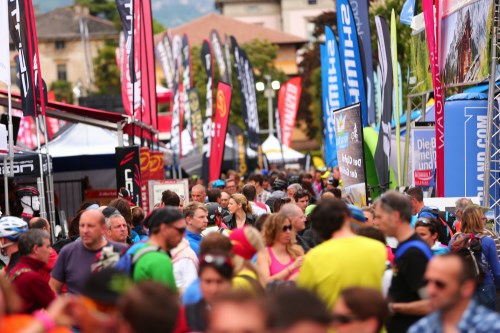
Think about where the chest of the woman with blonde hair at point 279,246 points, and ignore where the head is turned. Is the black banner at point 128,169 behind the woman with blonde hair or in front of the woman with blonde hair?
behind

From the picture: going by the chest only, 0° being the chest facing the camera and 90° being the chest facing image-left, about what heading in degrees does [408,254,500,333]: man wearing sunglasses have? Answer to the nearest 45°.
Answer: approximately 45°

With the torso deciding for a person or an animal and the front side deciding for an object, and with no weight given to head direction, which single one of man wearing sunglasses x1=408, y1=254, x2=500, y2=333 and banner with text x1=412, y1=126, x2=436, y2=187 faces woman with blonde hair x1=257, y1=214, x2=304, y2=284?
the banner with text

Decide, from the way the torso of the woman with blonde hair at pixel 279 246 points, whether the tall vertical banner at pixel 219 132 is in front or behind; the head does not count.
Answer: behind

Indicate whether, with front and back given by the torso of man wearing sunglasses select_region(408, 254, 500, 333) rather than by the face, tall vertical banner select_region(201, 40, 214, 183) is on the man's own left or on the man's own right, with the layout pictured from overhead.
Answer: on the man's own right

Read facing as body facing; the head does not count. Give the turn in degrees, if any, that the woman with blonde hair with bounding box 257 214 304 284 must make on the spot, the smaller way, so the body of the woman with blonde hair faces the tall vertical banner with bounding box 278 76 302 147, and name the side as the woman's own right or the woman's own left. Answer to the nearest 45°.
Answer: approximately 135° to the woman's own left

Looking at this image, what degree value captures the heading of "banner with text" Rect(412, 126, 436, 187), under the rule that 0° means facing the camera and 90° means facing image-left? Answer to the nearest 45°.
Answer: approximately 0°

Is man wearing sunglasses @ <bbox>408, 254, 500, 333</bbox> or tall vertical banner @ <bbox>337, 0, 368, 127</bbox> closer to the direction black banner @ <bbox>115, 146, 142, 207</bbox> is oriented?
the man wearing sunglasses

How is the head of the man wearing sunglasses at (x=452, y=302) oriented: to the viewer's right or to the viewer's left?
to the viewer's left

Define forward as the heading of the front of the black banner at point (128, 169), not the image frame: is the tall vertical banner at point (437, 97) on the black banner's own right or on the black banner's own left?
on the black banner's own left
